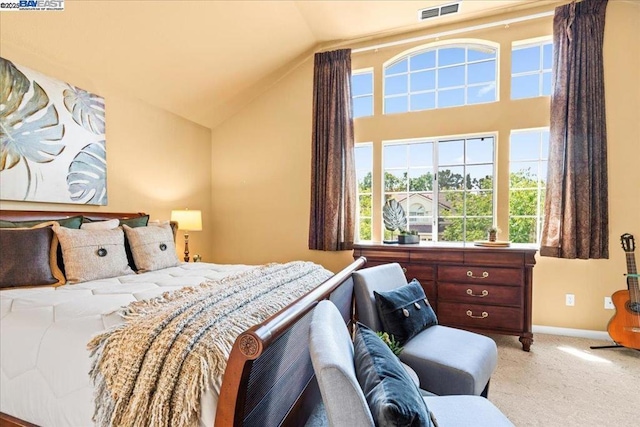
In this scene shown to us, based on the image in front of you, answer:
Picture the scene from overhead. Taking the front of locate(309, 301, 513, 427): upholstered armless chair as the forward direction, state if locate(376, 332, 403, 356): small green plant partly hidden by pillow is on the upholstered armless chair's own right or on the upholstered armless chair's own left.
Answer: on the upholstered armless chair's own left

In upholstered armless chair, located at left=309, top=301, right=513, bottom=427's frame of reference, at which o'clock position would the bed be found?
The bed is roughly at 6 o'clock from the upholstered armless chair.

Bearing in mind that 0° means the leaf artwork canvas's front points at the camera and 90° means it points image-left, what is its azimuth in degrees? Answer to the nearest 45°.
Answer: approximately 315°

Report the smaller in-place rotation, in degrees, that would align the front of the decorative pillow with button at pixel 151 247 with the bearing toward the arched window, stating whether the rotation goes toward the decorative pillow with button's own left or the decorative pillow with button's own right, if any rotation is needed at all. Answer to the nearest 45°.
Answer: approximately 45° to the decorative pillow with button's own left

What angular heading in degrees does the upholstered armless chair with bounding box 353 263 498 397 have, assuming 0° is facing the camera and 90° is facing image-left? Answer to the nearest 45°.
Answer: approximately 315°

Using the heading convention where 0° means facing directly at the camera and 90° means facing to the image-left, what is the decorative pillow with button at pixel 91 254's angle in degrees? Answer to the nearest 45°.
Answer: approximately 315°

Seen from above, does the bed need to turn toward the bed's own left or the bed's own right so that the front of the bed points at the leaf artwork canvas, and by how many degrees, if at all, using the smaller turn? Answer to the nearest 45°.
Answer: approximately 135° to the bed's own left

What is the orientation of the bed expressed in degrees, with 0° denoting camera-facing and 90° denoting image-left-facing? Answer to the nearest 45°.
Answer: approximately 315°

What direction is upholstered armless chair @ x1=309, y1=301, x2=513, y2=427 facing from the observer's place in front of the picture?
facing to the right of the viewer

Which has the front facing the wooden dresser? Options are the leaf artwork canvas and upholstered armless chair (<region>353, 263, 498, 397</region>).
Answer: the leaf artwork canvas

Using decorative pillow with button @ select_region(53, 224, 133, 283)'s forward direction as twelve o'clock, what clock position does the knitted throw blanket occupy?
The knitted throw blanket is roughly at 1 o'clock from the decorative pillow with button.

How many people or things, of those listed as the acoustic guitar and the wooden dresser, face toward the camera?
2
